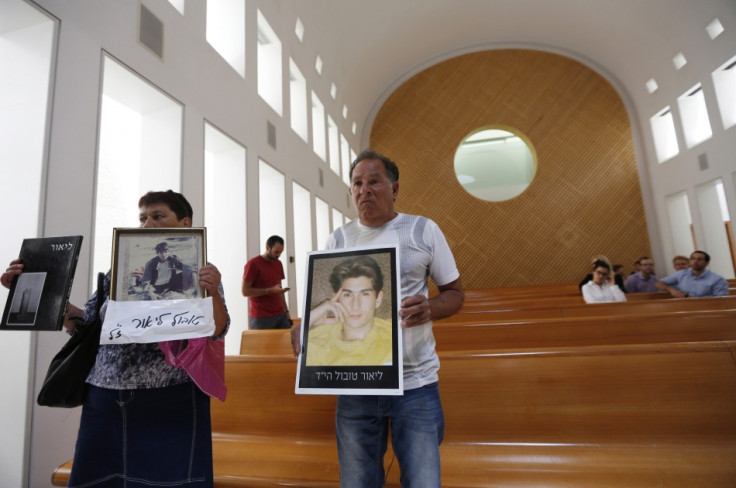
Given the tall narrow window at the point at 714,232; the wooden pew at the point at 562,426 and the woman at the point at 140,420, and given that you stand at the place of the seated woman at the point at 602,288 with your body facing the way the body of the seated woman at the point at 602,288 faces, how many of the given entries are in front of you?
2

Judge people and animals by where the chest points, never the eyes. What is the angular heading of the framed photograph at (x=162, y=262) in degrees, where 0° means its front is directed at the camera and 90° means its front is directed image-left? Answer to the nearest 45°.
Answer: approximately 0°

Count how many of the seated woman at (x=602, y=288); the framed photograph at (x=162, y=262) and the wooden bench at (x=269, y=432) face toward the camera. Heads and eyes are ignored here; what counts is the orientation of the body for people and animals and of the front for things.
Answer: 3

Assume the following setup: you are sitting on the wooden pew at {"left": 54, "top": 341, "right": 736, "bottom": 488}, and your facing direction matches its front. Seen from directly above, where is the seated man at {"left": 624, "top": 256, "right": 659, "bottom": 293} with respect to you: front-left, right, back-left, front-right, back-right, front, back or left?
back-left

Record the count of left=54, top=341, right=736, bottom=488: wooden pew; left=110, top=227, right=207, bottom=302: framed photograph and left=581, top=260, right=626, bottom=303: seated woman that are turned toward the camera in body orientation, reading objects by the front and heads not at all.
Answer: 3

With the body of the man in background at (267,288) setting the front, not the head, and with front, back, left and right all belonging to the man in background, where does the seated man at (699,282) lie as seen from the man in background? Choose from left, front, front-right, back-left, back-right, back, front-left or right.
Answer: front-left

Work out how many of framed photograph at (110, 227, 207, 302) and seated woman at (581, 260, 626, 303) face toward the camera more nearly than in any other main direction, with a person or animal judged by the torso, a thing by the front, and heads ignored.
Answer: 2

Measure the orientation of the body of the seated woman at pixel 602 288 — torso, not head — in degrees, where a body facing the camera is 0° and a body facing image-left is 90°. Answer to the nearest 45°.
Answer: approximately 0°

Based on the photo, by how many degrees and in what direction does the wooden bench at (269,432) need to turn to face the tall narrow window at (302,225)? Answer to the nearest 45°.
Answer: approximately 180°

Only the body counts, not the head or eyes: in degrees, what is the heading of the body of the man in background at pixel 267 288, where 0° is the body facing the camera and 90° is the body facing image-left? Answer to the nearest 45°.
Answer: approximately 315°
